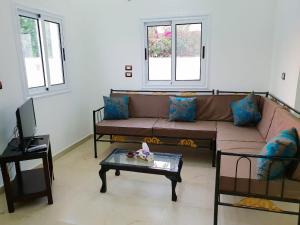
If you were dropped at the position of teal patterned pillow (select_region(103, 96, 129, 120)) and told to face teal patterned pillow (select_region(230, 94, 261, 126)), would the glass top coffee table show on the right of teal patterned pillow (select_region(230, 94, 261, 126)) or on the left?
right

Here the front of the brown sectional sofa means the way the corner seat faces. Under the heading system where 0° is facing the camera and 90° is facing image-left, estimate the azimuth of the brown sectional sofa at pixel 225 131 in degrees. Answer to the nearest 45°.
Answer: approximately 45°
